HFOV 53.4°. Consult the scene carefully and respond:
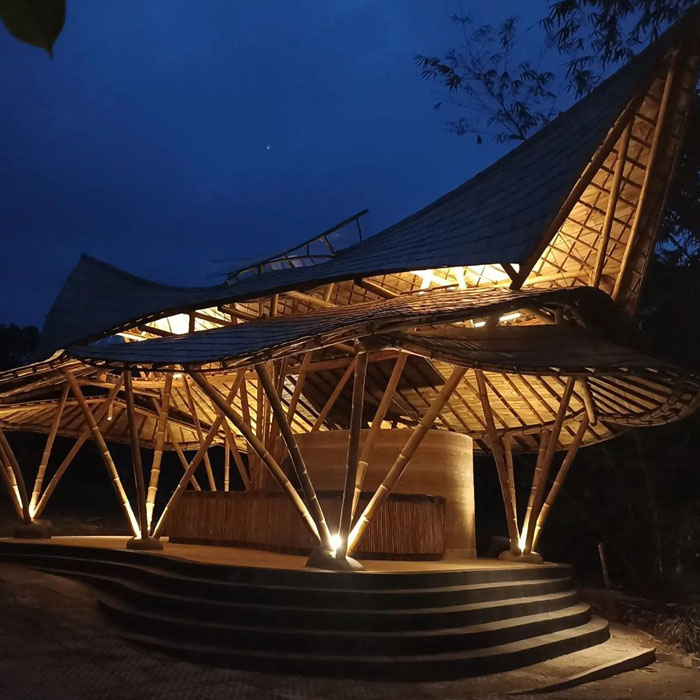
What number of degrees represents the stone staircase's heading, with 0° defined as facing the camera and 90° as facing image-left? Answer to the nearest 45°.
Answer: approximately 0°
